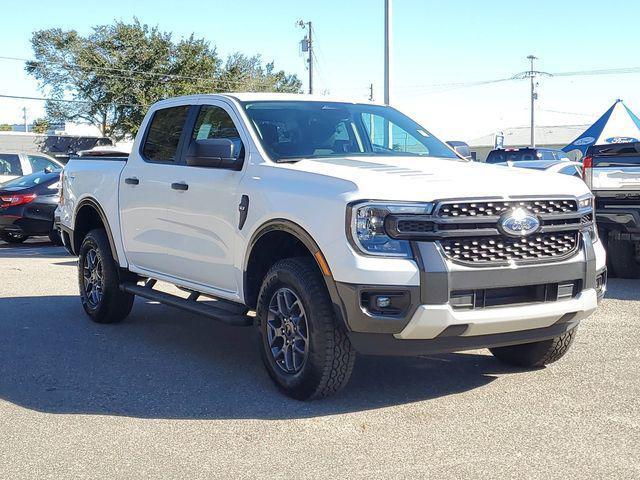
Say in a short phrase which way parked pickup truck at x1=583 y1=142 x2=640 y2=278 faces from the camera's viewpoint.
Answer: facing away from the viewer

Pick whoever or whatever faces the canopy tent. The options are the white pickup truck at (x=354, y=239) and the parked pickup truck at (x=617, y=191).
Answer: the parked pickup truck

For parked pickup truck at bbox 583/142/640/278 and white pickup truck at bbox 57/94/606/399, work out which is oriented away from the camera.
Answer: the parked pickup truck

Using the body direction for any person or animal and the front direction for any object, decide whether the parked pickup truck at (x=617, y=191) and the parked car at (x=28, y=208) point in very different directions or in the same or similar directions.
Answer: same or similar directions

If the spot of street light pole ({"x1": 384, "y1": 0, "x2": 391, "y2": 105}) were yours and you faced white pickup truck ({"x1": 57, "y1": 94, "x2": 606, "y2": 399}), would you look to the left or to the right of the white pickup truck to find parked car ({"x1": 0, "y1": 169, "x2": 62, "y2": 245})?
right

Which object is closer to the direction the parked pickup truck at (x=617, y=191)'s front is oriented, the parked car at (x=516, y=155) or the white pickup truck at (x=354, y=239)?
the parked car

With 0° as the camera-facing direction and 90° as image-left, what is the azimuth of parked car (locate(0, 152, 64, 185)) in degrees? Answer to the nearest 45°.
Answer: approximately 225°

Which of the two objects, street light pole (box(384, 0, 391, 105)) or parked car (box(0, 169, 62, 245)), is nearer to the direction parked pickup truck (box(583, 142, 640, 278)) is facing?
the street light pole

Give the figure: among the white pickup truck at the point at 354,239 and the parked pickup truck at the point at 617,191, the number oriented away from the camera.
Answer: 1

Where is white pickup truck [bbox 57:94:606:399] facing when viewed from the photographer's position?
facing the viewer and to the right of the viewer

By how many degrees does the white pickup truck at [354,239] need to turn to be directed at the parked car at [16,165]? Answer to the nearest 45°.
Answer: approximately 180°

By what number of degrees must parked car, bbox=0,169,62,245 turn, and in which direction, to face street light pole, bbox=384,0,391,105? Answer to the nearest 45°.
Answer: approximately 45° to its right

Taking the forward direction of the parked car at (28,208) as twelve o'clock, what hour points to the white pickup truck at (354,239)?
The white pickup truck is roughly at 4 o'clock from the parked car.
